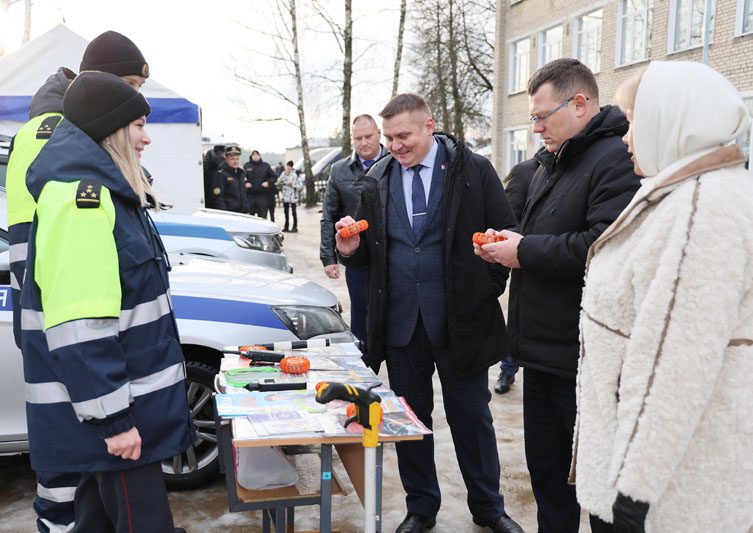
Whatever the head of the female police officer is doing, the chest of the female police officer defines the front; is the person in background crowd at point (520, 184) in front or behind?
in front

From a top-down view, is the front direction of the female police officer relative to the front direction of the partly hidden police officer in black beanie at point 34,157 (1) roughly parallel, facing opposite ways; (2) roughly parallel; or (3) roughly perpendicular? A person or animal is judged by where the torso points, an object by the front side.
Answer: roughly parallel

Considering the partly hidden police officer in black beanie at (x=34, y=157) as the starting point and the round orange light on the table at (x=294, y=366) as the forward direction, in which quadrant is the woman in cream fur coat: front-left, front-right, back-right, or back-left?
front-right

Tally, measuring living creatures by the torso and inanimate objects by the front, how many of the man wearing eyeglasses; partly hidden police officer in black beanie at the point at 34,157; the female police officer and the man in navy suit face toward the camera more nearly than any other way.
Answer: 1

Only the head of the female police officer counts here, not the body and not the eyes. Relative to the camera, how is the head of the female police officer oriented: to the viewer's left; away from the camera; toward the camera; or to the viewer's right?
to the viewer's right

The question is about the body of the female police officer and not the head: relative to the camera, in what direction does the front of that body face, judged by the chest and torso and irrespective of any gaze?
to the viewer's right

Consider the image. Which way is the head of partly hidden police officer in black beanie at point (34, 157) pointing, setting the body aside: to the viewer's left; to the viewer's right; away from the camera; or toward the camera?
to the viewer's right

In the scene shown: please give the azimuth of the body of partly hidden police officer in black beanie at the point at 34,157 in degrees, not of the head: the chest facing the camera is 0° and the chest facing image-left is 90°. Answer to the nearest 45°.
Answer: approximately 270°

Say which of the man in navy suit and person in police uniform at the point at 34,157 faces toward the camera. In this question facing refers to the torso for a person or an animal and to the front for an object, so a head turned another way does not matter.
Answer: the man in navy suit

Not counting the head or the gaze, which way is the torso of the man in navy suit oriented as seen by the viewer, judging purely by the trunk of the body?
toward the camera

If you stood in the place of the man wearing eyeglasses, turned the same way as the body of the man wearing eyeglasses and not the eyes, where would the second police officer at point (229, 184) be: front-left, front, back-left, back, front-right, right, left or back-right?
front-right

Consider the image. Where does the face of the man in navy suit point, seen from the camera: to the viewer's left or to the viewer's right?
to the viewer's left

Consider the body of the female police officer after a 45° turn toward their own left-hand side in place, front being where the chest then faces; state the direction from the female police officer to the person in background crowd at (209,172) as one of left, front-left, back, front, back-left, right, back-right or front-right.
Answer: front-left

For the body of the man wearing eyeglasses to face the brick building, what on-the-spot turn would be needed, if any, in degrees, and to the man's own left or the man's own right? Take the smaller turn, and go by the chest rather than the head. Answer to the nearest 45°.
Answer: approximately 90° to the man's own right

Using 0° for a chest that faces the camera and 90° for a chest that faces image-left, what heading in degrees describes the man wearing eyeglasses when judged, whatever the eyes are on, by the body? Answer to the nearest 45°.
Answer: approximately 90°
